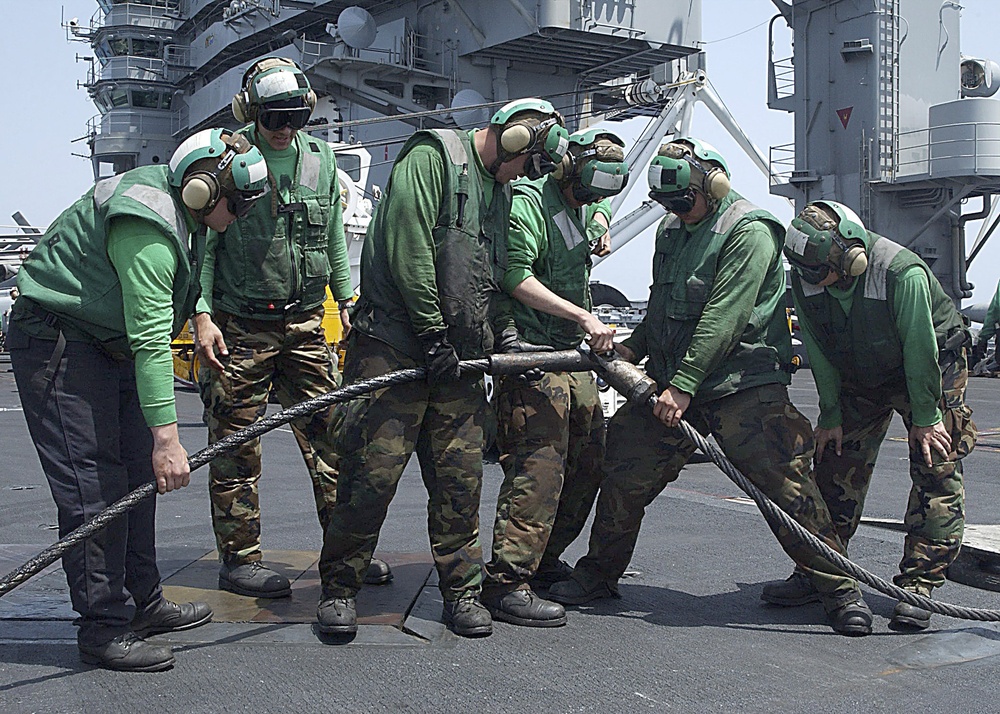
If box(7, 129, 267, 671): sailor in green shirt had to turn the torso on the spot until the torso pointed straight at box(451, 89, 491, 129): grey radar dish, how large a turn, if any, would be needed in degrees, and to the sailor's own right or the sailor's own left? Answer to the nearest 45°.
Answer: approximately 90° to the sailor's own left

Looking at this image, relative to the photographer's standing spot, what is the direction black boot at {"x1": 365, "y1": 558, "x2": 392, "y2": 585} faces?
facing the viewer and to the right of the viewer

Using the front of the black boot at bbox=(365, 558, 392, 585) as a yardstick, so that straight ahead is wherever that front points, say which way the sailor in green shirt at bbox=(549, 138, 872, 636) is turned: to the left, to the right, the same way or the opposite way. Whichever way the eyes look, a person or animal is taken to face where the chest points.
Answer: to the right

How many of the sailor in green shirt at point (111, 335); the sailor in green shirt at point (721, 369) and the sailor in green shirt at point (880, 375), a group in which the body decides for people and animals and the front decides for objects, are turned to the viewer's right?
1

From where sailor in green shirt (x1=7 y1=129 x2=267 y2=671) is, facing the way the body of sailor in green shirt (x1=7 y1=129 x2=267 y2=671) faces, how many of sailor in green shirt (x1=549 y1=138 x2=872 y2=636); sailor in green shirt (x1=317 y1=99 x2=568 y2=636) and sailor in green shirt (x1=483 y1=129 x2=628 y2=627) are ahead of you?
3

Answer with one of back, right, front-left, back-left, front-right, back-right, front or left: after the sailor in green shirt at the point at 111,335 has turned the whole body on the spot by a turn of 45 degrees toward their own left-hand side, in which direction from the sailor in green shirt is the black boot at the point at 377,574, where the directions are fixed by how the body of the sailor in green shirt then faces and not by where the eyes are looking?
front

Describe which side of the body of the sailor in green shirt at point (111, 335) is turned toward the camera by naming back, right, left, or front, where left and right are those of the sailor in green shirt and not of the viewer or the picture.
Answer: right

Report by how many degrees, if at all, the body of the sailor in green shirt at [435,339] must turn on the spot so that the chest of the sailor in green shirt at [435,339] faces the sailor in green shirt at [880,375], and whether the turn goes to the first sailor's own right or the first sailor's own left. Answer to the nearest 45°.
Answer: approximately 45° to the first sailor's own left

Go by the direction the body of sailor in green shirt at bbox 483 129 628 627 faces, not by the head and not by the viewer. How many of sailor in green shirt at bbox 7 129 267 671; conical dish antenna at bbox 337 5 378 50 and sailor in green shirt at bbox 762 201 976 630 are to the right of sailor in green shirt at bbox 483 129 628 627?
1

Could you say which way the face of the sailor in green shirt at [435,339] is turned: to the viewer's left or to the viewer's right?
to the viewer's right

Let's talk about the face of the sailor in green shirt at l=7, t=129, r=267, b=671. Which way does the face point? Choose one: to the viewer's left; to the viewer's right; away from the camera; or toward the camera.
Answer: to the viewer's right

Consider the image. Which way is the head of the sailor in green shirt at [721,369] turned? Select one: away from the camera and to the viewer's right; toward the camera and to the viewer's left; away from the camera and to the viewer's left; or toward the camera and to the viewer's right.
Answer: toward the camera and to the viewer's left

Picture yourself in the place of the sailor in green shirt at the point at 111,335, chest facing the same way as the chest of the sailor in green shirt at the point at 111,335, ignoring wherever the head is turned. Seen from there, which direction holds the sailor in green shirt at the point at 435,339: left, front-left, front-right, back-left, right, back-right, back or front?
front
